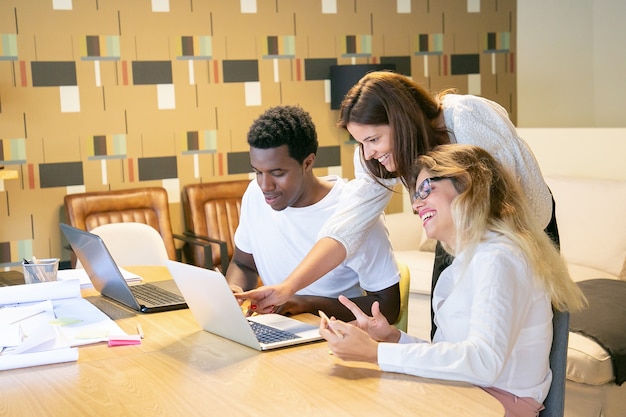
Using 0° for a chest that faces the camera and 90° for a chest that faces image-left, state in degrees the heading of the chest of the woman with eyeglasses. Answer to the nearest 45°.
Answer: approximately 90°

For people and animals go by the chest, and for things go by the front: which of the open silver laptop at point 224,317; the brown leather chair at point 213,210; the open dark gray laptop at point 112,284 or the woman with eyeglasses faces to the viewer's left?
the woman with eyeglasses

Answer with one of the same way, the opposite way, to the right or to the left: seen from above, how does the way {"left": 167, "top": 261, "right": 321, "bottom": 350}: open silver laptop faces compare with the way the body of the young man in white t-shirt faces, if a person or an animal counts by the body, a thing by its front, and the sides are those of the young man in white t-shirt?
the opposite way

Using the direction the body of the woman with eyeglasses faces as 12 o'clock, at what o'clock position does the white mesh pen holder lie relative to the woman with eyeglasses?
The white mesh pen holder is roughly at 1 o'clock from the woman with eyeglasses.

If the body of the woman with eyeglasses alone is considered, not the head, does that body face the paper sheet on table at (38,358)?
yes

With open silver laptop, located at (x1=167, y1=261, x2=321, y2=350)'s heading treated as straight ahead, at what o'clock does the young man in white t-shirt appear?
The young man in white t-shirt is roughly at 11 o'clock from the open silver laptop.
